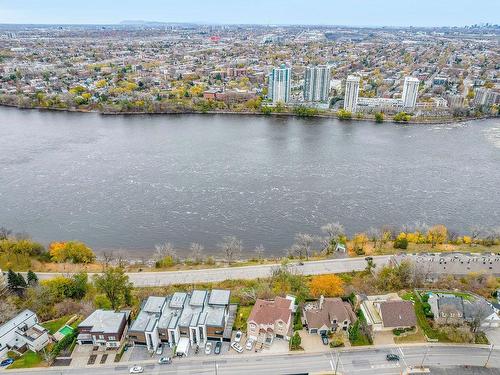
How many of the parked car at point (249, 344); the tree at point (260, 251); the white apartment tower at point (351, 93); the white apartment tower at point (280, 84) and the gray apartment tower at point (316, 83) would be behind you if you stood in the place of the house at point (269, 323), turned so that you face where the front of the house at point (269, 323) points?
4

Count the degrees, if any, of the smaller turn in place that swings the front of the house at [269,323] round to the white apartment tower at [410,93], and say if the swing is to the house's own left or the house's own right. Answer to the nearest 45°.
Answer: approximately 180°

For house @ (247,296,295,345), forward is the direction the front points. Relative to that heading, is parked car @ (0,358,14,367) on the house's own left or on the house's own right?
on the house's own right

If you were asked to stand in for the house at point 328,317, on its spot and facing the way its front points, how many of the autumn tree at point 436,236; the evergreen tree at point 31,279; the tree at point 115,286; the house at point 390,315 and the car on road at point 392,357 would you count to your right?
2

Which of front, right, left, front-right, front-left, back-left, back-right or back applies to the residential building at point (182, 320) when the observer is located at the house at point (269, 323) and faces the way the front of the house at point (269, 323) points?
right

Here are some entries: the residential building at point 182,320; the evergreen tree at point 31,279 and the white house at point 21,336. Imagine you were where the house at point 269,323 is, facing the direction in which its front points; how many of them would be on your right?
3
